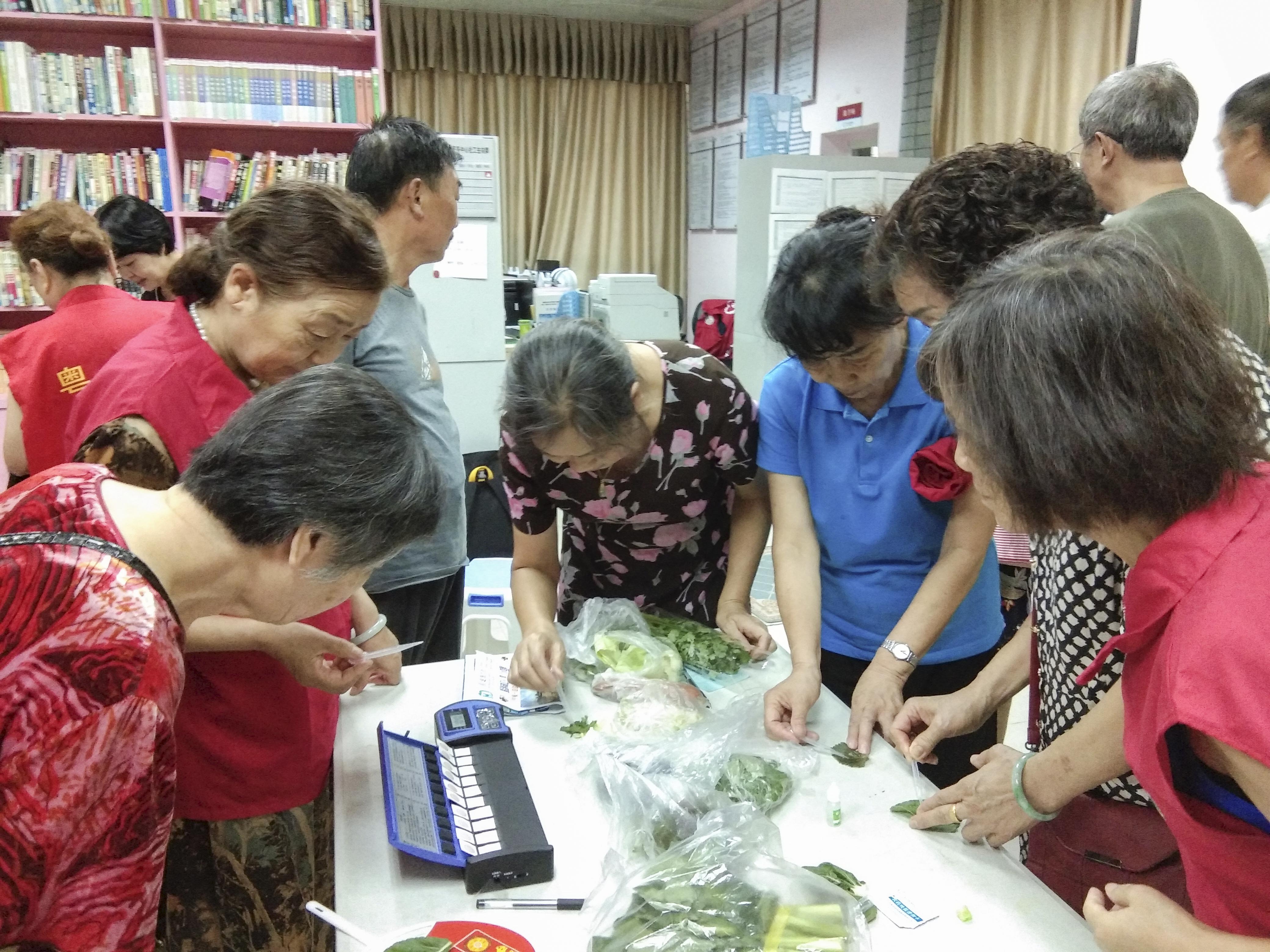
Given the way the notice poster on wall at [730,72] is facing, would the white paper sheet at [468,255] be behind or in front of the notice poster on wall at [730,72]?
in front

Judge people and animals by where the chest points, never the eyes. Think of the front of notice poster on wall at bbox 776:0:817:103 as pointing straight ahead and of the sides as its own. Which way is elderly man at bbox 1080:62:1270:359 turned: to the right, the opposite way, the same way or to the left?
to the right

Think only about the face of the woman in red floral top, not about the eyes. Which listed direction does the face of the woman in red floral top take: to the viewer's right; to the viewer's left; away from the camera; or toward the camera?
to the viewer's right

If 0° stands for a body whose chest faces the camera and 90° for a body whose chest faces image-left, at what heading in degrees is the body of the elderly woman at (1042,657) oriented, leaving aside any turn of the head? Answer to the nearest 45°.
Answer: approximately 90°

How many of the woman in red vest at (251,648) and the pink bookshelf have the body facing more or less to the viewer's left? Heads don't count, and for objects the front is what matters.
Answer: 0

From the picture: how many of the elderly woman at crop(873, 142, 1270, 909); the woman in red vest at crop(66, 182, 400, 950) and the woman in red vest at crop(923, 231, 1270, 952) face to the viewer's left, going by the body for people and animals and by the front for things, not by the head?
2

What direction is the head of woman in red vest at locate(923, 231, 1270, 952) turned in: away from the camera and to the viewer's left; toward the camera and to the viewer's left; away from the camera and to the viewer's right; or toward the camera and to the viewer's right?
away from the camera and to the viewer's left

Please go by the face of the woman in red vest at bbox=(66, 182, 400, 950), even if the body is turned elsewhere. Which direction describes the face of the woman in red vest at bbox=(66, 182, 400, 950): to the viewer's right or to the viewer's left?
to the viewer's right

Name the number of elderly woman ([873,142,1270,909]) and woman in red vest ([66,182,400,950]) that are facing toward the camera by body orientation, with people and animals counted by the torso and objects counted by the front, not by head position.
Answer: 0

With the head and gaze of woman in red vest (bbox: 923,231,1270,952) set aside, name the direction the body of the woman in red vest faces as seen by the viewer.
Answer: to the viewer's left
